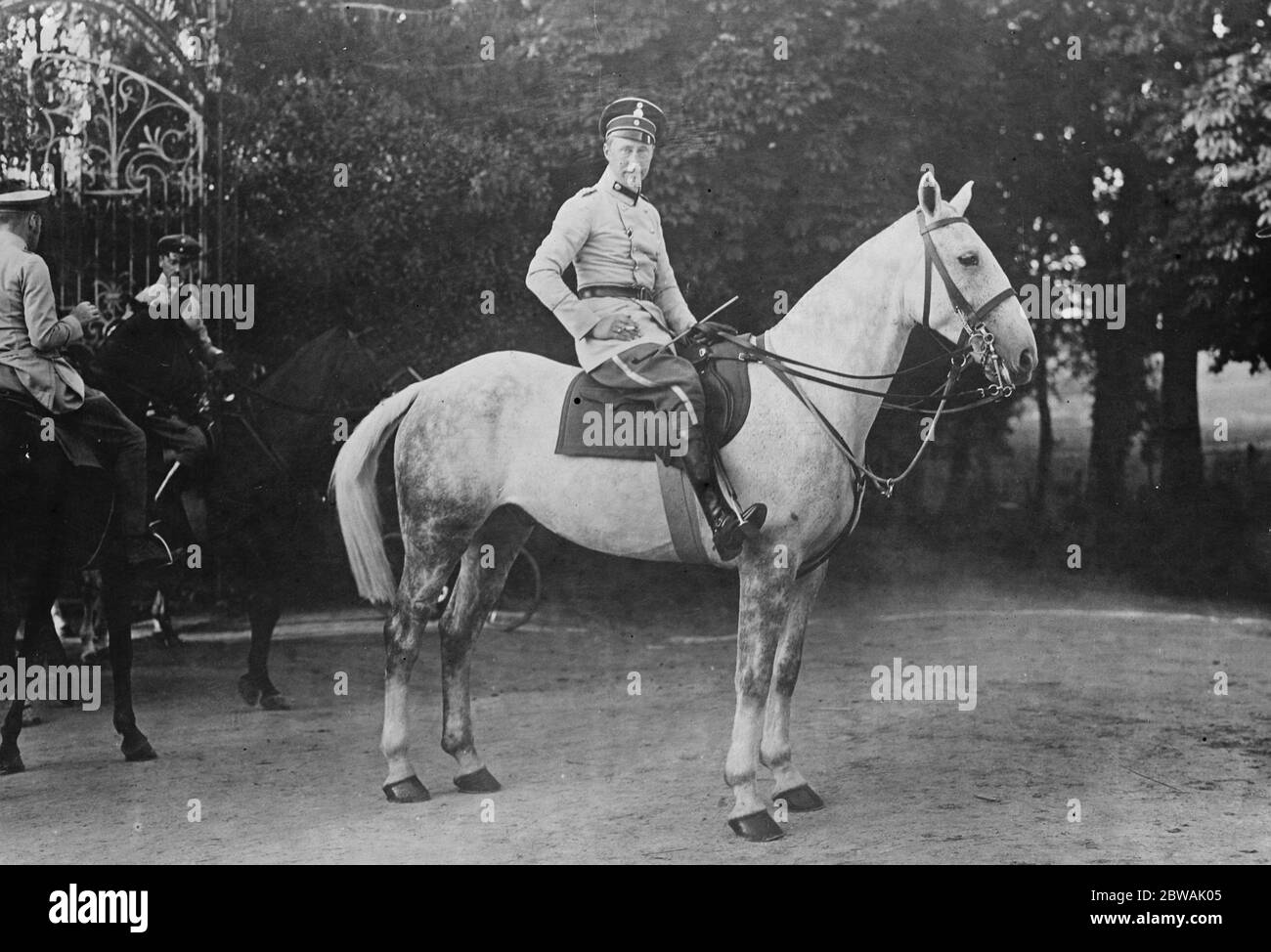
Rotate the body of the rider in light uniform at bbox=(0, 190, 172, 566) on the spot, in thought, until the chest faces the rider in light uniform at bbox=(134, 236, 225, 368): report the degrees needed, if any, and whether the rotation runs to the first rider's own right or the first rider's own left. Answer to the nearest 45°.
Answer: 0° — they already face them

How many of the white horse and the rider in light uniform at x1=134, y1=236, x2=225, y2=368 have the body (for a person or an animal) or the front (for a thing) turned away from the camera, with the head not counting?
0

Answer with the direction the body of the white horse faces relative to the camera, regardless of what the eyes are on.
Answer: to the viewer's right

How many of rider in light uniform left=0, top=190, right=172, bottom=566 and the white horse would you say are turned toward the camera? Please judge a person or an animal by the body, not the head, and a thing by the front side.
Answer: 0

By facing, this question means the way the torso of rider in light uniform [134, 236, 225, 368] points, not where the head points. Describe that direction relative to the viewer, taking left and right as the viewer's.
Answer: facing the viewer and to the right of the viewer

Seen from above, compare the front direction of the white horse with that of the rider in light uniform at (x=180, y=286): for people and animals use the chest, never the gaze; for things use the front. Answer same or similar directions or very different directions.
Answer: same or similar directions

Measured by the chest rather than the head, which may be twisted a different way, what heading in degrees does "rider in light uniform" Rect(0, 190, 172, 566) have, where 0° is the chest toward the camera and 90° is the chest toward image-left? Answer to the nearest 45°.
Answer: approximately 225°

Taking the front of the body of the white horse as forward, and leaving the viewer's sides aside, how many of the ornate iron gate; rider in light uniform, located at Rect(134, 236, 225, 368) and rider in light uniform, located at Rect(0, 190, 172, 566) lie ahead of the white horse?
0

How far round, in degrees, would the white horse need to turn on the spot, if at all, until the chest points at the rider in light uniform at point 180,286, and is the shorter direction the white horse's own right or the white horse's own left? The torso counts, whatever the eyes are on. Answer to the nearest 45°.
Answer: approximately 135° to the white horse's own left

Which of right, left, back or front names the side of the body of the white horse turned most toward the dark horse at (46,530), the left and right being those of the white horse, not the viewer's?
back

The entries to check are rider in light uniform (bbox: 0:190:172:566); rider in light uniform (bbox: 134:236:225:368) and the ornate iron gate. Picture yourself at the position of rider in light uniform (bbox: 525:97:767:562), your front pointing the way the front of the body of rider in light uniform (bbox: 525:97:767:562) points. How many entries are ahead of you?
0
